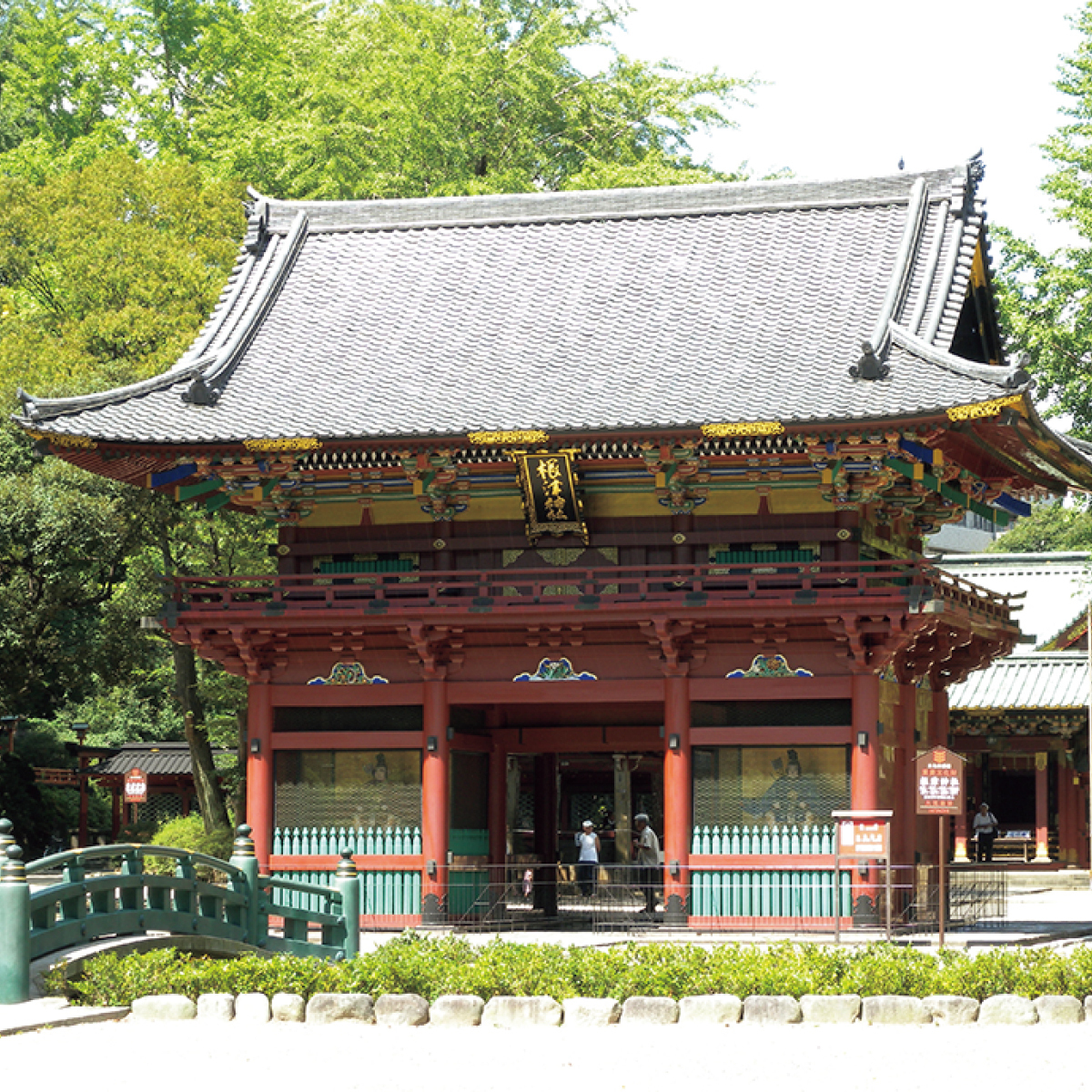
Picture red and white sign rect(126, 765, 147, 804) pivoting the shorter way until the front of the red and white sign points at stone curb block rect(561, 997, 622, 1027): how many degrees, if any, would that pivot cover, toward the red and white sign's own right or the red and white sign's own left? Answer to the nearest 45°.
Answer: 0° — it already faces it

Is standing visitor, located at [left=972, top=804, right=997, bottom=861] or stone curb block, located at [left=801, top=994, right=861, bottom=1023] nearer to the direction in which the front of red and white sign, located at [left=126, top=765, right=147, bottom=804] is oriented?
the stone curb block

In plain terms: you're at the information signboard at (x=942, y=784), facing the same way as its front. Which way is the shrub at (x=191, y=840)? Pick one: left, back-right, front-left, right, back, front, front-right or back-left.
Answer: back-right

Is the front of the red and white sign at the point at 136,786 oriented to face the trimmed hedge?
yes

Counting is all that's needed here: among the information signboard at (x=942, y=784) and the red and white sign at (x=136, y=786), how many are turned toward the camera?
2

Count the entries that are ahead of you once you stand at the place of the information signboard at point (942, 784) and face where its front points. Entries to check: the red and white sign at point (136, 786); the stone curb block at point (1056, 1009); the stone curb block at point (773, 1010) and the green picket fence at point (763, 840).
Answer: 2

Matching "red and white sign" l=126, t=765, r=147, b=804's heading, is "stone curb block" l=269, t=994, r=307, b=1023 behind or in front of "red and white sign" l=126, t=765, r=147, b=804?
in front

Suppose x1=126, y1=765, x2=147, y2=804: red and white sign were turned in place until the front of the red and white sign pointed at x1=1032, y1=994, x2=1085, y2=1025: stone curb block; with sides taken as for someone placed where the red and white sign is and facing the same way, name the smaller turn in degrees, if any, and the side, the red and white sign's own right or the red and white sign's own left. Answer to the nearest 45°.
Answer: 0° — it already faces it

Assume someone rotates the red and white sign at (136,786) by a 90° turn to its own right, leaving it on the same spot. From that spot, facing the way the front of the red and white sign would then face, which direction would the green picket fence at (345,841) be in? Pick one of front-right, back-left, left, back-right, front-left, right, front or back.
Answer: left

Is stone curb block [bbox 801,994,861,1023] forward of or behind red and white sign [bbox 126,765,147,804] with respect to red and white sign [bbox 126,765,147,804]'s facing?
forward

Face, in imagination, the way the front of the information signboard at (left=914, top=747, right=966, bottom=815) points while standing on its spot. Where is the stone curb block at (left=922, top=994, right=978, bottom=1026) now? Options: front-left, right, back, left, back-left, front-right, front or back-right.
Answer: front

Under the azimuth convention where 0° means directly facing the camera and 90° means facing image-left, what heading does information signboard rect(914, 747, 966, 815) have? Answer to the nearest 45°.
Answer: approximately 0°

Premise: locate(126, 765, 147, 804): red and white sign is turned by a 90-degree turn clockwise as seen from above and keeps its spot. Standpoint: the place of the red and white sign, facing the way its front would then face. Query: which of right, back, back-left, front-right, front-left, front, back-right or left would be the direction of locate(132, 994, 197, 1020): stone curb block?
left
